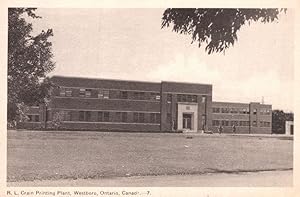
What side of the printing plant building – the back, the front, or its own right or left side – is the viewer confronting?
front

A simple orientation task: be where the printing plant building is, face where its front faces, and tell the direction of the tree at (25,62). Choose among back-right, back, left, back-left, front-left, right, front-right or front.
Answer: front
